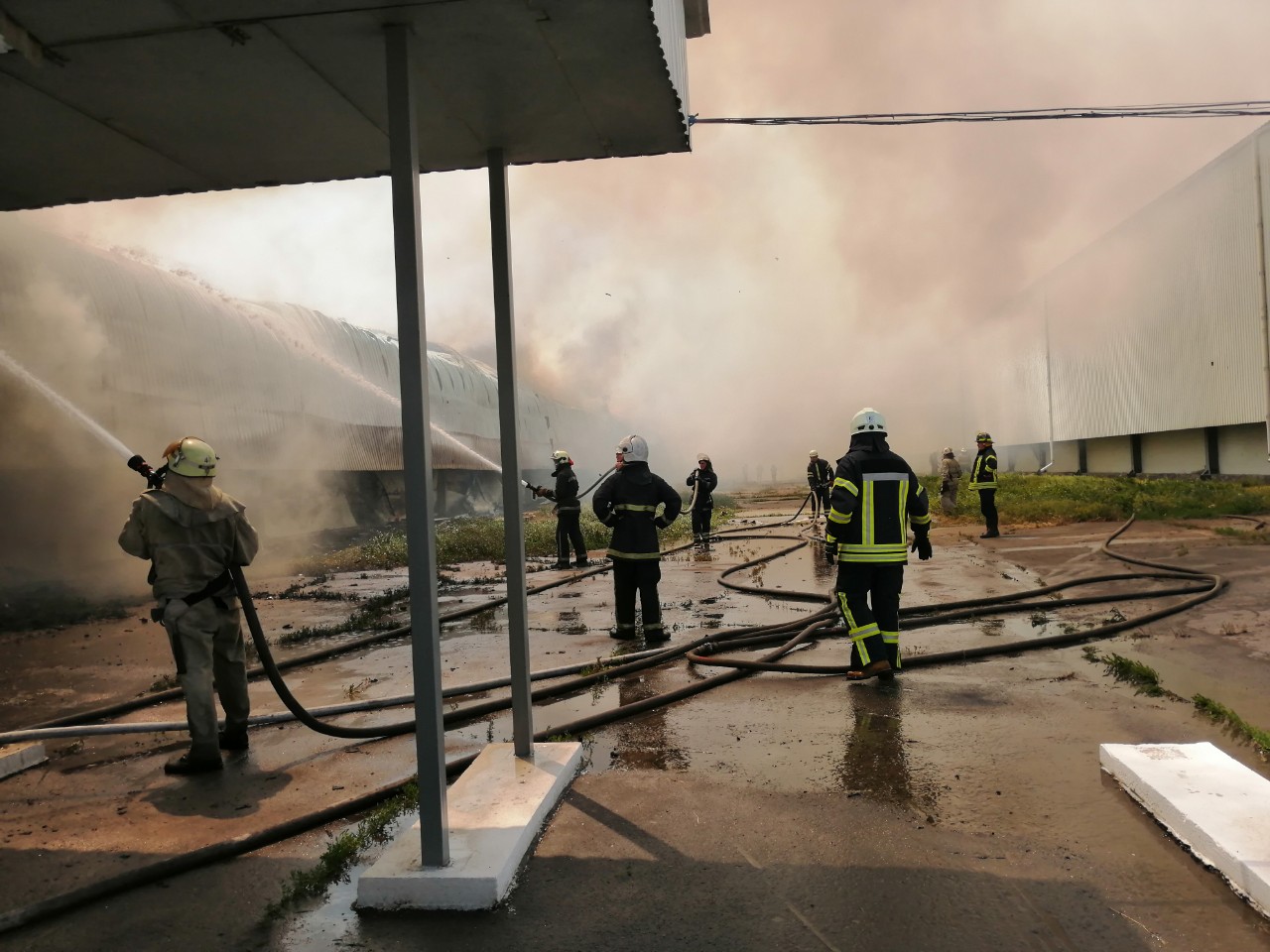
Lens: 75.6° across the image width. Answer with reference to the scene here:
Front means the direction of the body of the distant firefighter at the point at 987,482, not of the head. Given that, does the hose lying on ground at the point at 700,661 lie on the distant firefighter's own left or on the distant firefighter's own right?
on the distant firefighter's own left

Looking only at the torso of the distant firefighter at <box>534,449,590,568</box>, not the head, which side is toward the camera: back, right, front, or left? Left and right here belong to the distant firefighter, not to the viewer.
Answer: left

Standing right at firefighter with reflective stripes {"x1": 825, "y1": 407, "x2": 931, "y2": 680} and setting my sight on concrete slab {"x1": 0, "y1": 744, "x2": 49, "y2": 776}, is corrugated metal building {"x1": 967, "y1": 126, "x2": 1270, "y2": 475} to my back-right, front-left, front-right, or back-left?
back-right

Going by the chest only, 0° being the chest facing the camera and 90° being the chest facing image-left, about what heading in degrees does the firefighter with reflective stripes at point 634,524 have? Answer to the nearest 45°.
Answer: approximately 180°

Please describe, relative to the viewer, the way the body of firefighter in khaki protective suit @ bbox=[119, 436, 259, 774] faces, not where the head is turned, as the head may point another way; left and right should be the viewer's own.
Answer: facing away from the viewer and to the left of the viewer

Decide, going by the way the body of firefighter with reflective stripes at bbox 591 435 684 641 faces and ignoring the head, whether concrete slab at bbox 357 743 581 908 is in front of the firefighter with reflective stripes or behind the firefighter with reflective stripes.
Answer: behind

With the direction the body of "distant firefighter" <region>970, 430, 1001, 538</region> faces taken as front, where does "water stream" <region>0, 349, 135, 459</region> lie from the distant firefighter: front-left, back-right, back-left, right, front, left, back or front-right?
front-left

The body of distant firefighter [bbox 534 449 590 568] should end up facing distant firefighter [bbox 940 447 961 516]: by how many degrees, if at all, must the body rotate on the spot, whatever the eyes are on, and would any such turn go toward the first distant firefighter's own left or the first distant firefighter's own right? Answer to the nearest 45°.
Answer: approximately 135° to the first distant firefighter's own right

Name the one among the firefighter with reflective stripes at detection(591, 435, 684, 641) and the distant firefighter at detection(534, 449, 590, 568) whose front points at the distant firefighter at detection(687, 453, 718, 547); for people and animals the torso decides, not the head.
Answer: the firefighter with reflective stripes

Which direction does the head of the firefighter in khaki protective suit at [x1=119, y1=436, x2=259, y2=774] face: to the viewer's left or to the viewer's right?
to the viewer's left

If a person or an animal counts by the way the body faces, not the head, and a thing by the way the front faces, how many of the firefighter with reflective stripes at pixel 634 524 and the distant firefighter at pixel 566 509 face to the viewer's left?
1

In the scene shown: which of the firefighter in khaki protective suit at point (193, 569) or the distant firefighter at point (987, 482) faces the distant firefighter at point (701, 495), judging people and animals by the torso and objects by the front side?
the distant firefighter at point (987, 482)

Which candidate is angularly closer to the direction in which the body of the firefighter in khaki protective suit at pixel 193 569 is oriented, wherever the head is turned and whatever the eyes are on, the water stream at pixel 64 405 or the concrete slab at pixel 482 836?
the water stream

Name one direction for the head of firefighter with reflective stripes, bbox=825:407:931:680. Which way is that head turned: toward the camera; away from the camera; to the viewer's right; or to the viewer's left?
away from the camera

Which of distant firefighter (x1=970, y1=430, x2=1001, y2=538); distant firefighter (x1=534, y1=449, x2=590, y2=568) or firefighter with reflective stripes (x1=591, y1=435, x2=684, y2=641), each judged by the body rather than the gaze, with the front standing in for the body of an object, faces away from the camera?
the firefighter with reflective stripes

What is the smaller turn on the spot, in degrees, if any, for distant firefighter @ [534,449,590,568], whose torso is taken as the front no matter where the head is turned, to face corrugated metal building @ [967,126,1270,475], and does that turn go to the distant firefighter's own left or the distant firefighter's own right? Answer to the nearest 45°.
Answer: approximately 135° to the distant firefighter's own right
